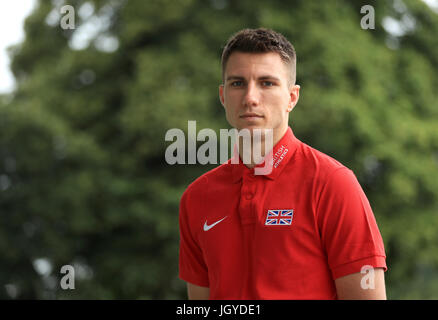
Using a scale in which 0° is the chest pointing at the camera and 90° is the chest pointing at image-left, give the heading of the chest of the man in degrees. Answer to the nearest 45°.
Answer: approximately 45°
